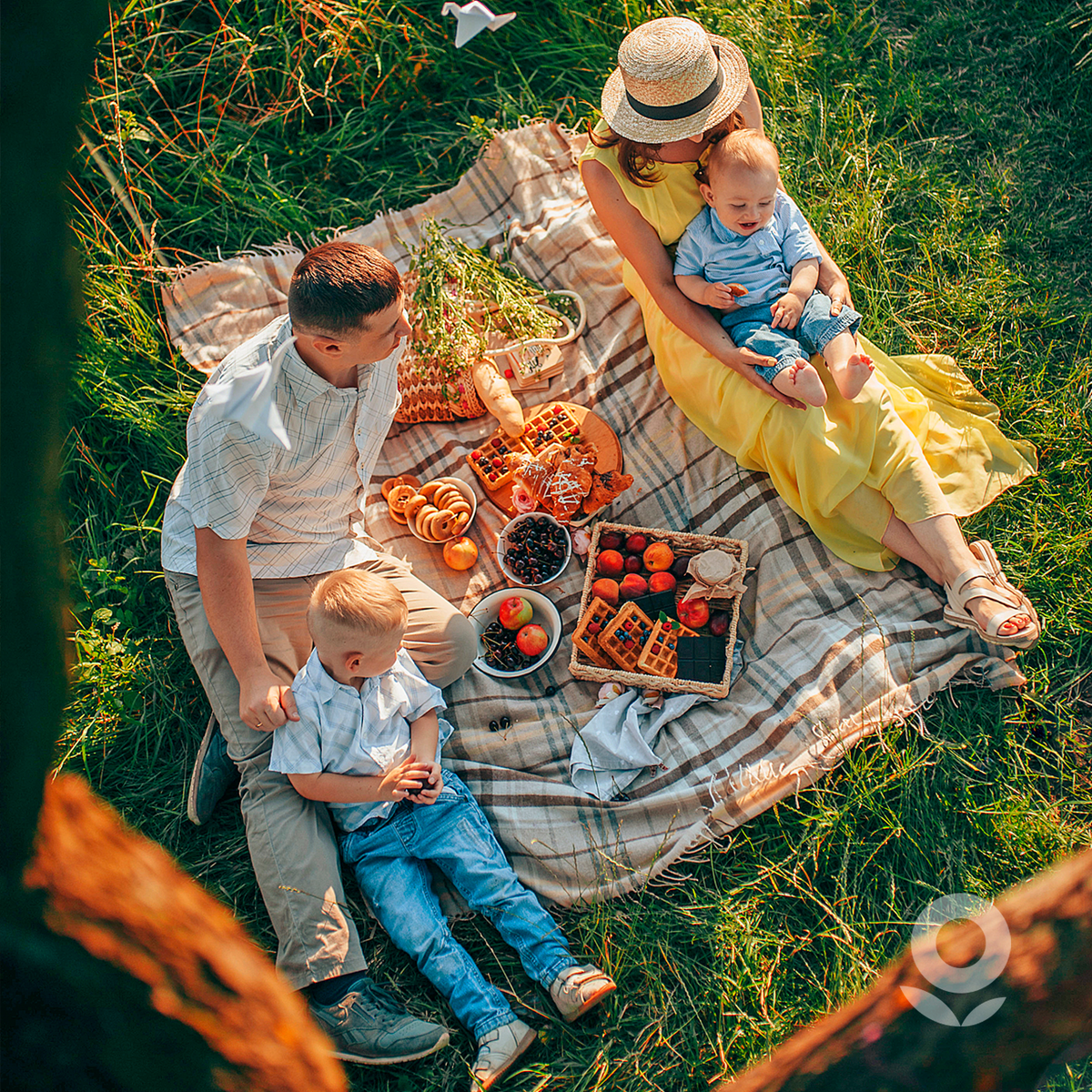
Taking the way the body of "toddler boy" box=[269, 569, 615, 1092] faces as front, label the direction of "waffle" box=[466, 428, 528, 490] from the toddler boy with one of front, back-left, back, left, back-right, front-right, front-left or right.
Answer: back-left

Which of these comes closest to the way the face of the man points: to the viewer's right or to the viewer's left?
to the viewer's right

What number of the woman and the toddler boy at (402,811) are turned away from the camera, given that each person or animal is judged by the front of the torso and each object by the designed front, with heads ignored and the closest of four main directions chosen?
0

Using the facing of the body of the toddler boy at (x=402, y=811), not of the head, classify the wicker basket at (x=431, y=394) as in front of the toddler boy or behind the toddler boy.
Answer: behind

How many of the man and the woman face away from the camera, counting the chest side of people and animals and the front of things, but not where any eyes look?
0

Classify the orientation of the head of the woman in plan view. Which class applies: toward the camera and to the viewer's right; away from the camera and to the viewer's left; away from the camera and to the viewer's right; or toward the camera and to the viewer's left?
toward the camera and to the viewer's right

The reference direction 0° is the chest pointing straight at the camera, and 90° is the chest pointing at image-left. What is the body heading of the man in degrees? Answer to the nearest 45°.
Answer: approximately 315°
